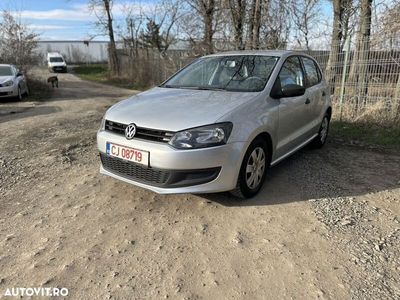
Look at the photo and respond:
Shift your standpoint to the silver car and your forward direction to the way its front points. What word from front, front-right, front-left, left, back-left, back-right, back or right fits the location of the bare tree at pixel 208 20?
back-right

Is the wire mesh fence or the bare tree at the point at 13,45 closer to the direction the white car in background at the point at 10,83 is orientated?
the wire mesh fence

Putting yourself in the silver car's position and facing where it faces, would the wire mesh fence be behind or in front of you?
behind

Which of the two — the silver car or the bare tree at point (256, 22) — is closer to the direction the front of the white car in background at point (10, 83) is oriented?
the silver car

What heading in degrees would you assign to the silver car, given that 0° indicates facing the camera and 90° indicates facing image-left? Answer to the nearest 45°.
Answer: approximately 45°

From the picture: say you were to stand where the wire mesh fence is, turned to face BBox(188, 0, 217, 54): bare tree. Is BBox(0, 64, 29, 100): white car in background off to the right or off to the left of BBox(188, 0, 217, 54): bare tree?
left

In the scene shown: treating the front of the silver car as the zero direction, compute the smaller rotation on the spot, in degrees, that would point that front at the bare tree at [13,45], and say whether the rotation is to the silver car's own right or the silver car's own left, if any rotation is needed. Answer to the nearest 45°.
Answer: approximately 90° to the silver car's own right

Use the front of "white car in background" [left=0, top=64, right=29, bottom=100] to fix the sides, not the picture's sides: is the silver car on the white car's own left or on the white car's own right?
on the white car's own left
